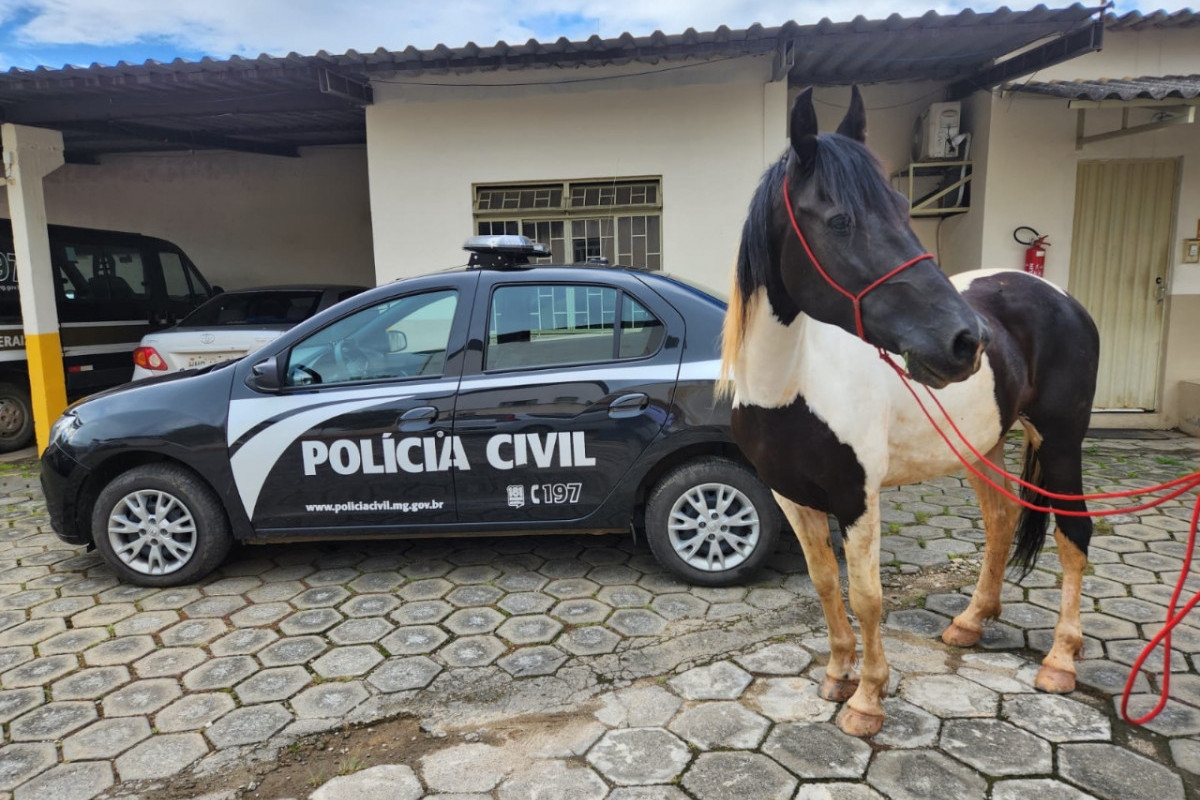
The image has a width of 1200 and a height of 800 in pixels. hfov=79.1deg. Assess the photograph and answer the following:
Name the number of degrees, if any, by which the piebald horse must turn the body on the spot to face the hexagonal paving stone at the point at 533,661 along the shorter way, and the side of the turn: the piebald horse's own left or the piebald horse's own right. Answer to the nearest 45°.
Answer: approximately 45° to the piebald horse's own right

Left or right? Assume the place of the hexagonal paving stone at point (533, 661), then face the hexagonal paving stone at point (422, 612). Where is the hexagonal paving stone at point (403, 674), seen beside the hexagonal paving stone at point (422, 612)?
left

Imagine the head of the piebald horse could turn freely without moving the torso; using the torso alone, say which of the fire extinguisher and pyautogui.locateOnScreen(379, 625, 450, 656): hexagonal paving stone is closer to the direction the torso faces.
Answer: the hexagonal paving stone

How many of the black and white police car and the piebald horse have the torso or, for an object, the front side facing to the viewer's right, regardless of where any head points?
0

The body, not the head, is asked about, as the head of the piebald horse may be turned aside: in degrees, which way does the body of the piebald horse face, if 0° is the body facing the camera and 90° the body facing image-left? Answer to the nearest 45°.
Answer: approximately 45°

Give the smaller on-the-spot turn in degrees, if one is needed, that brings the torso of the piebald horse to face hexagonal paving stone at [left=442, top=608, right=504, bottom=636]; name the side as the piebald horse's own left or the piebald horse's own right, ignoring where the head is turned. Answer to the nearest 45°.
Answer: approximately 45° to the piebald horse's own right

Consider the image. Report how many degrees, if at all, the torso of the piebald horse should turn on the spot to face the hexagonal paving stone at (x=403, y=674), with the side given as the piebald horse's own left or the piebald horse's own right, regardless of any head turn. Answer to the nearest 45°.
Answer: approximately 45° to the piebald horse's own right

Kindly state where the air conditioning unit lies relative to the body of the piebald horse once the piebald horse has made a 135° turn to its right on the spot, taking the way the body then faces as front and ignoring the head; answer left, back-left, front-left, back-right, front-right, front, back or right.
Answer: front

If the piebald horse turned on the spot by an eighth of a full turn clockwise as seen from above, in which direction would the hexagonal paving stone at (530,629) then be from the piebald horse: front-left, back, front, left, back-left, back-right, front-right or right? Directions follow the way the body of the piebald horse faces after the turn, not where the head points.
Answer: front

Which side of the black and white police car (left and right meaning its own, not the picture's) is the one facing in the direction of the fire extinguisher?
back

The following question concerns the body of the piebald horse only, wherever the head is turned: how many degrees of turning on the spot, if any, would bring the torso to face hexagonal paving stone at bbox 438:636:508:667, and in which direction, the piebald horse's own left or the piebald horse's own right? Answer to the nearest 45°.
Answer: approximately 45° to the piebald horse's own right

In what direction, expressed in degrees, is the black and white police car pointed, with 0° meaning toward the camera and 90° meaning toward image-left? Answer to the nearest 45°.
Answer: approximately 90°
